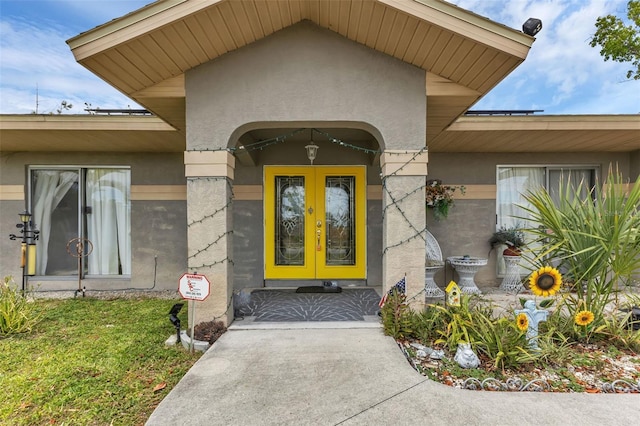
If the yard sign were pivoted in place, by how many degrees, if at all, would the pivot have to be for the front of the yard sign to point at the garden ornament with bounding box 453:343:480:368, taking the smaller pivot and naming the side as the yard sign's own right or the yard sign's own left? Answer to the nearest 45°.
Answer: approximately 45° to the yard sign's own left

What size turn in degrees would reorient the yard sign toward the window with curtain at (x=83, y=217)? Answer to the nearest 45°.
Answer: approximately 135° to its right

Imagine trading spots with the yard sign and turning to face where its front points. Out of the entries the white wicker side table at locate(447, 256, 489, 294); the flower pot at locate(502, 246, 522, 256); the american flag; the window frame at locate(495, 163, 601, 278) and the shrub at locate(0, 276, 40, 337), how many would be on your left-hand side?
4

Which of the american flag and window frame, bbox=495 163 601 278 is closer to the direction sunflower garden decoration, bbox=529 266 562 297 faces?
the american flag

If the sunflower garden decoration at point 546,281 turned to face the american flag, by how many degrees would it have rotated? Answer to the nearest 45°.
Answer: approximately 90° to its right

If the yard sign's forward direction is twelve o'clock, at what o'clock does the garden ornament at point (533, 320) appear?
The garden ornament is roughly at 10 o'clock from the yard sign.

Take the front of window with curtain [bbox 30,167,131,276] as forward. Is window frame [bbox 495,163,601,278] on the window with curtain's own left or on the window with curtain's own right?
on the window with curtain's own left

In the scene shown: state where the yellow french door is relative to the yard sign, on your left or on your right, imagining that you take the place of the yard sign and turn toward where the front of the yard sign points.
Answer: on your left

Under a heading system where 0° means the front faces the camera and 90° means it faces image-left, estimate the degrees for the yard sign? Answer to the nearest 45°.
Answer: approximately 0°

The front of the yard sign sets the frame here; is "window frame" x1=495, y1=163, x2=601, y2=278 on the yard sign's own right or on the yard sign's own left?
on the yard sign's own left
